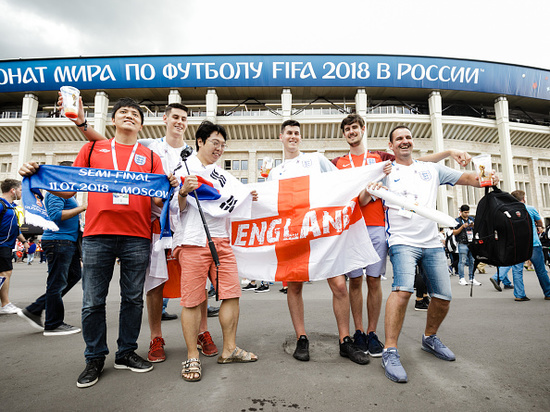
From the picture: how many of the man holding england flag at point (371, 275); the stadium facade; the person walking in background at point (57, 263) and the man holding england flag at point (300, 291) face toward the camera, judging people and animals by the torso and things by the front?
3

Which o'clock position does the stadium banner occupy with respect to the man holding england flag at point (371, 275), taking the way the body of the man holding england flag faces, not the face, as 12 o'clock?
The stadium banner is roughly at 5 o'clock from the man holding england flag.

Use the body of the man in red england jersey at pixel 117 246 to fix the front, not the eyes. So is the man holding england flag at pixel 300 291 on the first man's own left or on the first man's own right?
on the first man's own left

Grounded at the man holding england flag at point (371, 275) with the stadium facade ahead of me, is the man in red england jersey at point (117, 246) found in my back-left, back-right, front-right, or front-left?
back-left

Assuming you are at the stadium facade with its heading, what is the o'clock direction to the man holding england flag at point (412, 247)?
The man holding england flag is roughly at 12 o'clock from the stadium facade.

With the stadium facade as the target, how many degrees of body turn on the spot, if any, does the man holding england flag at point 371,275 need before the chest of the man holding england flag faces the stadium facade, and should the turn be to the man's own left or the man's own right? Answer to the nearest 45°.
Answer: approximately 180°

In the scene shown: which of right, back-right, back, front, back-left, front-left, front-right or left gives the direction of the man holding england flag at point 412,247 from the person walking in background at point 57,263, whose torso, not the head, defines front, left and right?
front-right

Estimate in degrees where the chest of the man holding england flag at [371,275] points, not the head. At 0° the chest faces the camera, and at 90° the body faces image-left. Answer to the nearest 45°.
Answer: approximately 0°

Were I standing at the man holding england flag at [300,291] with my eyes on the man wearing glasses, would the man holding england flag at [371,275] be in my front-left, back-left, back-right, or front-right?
back-left

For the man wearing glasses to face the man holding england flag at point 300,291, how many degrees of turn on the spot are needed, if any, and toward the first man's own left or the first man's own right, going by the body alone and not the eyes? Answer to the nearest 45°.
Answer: approximately 45° to the first man's own left
